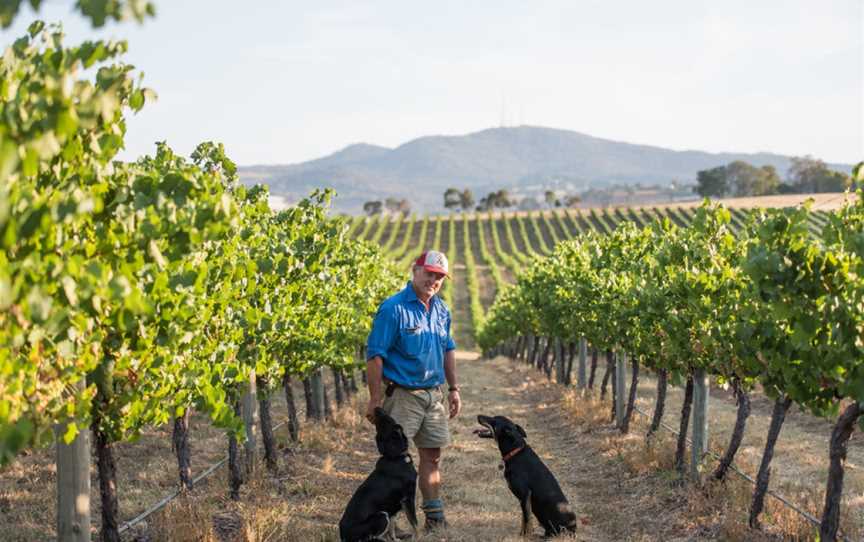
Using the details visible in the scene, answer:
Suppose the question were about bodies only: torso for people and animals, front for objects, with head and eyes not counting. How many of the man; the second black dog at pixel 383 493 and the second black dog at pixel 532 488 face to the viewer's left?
1

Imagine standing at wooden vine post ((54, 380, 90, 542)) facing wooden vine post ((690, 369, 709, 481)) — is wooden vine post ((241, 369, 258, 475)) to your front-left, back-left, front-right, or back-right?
front-left

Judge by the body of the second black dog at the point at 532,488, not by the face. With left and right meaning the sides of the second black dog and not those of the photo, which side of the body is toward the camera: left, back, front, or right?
left

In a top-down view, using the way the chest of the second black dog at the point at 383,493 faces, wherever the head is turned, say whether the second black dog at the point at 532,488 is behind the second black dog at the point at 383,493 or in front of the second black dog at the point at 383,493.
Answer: in front

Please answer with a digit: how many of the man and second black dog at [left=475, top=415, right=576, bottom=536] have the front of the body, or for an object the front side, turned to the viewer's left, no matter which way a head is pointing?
1

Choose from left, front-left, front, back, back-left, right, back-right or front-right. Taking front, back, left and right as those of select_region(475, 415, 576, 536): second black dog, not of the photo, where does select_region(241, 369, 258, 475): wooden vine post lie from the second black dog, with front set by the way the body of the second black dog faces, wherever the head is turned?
front-right

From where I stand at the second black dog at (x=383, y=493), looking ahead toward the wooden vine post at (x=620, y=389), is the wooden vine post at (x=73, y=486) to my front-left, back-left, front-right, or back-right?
back-left
